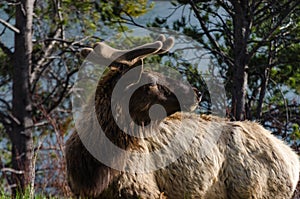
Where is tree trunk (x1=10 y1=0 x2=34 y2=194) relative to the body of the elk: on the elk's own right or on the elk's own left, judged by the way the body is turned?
on the elk's own right

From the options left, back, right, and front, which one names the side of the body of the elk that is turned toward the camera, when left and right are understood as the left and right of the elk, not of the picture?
left

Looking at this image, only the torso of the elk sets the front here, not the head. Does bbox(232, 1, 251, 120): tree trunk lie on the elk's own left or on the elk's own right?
on the elk's own right
